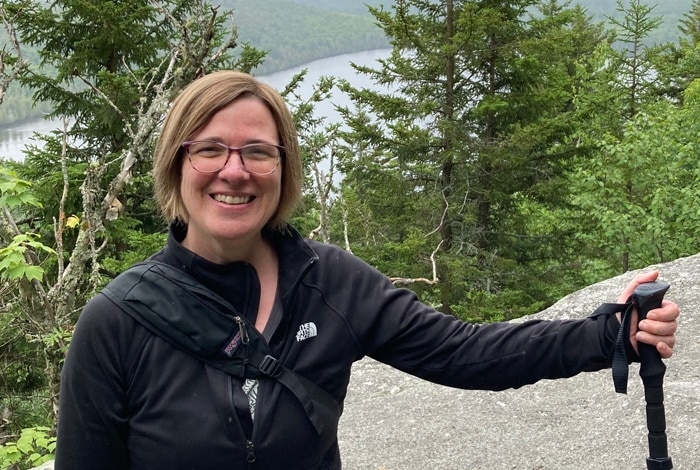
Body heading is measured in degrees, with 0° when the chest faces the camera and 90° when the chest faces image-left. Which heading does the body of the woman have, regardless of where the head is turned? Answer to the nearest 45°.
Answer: approximately 0°

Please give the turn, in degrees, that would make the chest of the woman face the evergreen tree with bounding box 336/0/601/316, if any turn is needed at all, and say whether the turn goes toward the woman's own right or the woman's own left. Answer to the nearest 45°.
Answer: approximately 180°
